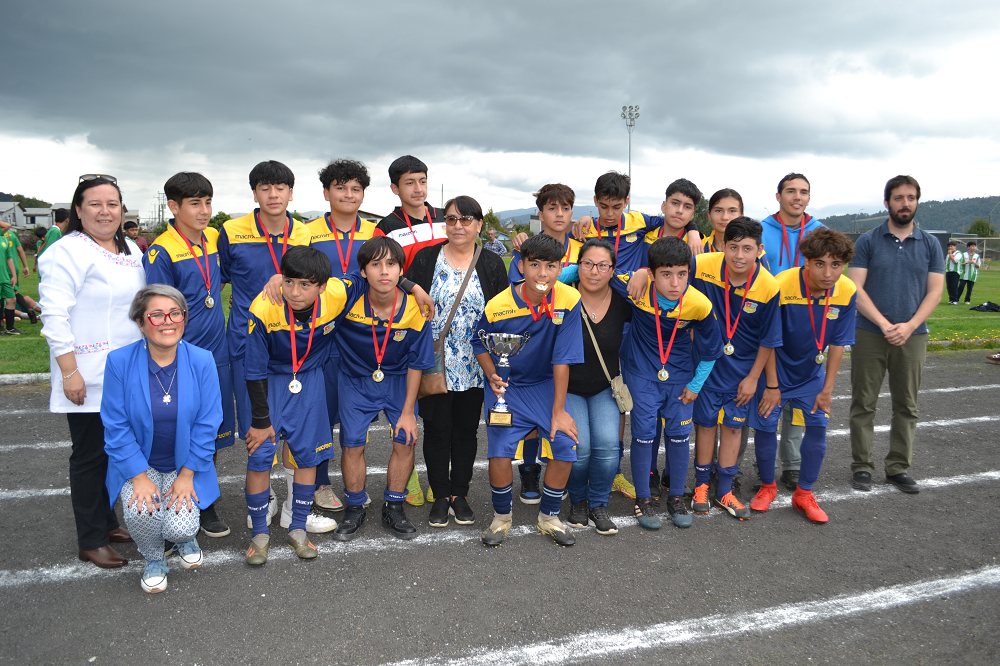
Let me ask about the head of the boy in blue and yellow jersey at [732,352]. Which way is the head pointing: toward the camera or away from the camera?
toward the camera

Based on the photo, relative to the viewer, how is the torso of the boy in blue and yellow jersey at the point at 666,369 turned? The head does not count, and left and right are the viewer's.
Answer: facing the viewer

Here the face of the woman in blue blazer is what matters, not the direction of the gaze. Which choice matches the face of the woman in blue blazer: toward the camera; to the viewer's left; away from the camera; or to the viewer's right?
toward the camera

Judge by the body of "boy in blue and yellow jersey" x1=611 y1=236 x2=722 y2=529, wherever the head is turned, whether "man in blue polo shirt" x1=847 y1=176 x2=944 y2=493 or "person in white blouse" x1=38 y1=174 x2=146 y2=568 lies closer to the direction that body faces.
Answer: the person in white blouse

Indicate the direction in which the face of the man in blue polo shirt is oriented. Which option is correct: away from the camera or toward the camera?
toward the camera

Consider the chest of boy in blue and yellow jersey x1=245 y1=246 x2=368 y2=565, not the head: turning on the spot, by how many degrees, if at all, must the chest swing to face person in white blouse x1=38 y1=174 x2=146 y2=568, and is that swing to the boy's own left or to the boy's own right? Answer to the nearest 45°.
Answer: approximately 90° to the boy's own right

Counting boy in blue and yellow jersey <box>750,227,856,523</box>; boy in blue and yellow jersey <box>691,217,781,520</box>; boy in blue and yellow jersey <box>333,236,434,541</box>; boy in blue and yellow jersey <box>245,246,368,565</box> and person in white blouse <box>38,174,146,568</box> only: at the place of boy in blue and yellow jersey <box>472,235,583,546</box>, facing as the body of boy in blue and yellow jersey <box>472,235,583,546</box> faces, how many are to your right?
3

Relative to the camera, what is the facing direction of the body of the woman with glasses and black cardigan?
toward the camera

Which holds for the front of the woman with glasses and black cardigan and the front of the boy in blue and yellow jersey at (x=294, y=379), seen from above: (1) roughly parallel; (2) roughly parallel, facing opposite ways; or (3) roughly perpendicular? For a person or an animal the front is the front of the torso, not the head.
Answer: roughly parallel

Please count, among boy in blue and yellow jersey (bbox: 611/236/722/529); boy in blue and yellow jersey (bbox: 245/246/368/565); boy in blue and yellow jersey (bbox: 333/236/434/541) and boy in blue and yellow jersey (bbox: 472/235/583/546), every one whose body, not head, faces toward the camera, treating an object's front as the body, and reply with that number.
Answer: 4

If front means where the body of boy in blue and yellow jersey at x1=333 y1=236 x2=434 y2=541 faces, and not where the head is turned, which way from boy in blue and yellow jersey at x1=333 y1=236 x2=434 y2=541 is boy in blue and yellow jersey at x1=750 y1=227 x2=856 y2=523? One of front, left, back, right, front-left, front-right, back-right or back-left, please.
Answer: left

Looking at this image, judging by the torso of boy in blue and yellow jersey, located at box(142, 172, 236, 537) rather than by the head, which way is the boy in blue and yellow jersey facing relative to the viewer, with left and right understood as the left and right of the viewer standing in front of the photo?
facing the viewer and to the right of the viewer

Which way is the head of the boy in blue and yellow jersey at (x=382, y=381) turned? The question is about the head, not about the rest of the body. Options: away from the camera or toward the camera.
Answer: toward the camera

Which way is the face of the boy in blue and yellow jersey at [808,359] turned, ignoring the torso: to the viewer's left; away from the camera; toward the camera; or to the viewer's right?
toward the camera

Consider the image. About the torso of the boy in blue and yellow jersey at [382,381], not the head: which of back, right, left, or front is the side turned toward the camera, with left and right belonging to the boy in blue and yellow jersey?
front

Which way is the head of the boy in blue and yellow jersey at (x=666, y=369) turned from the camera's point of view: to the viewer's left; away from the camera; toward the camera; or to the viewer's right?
toward the camera

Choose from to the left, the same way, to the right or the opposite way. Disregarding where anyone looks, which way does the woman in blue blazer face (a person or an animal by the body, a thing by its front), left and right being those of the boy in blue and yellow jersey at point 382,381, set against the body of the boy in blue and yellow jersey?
the same way
